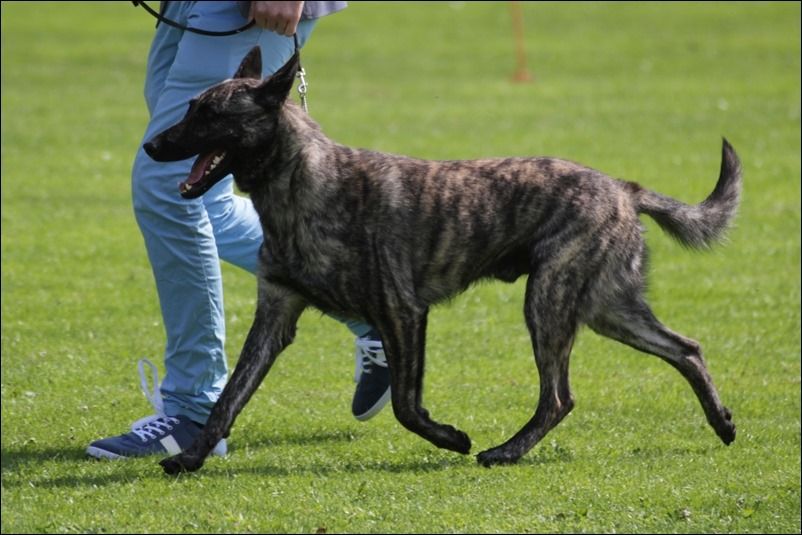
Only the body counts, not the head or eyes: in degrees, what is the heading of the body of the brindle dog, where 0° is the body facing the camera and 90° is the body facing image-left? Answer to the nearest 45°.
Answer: approximately 90°
